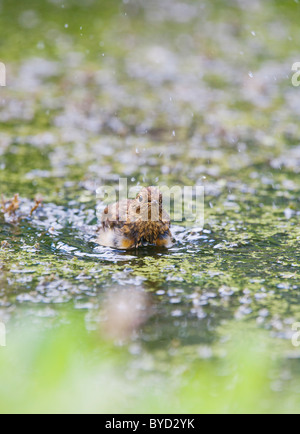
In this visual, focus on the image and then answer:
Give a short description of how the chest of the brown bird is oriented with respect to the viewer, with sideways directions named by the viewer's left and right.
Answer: facing the viewer and to the right of the viewer
